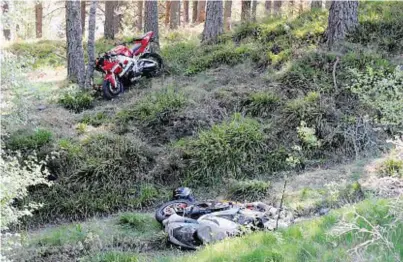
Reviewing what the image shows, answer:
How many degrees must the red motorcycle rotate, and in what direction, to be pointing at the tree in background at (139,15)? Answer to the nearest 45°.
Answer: approximately 135° to its right

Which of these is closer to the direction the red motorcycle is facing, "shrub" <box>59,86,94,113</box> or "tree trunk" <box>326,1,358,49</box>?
the shrub

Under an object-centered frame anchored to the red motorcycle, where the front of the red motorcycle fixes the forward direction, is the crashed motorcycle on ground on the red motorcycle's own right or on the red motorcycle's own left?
on the red motorcycle's own left

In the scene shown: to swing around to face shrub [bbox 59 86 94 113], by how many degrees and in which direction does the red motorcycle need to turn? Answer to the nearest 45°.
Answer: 0° — it already faces it

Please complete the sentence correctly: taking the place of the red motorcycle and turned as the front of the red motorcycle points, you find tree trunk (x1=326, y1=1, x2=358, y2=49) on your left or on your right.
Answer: on your left

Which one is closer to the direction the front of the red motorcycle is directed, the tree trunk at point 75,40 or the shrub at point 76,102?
the shrub

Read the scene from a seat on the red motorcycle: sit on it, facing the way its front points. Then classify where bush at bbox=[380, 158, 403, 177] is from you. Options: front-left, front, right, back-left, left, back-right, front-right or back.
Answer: left

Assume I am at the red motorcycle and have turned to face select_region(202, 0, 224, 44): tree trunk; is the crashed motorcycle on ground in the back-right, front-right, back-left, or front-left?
back-right

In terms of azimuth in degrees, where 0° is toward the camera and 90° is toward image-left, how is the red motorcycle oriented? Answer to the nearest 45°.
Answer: approximately 45°

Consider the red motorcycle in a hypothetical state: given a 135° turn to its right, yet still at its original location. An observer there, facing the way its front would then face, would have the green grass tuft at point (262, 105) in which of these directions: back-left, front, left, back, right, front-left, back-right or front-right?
back-right

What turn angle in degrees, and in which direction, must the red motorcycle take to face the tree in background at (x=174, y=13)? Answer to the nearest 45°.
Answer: approximately 135° to its right

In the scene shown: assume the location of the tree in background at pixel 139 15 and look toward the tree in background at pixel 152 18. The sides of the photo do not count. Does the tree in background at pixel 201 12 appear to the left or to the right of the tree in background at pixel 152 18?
left

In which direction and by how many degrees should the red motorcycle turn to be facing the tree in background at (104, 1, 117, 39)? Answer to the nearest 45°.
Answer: approximately 135° to its right
